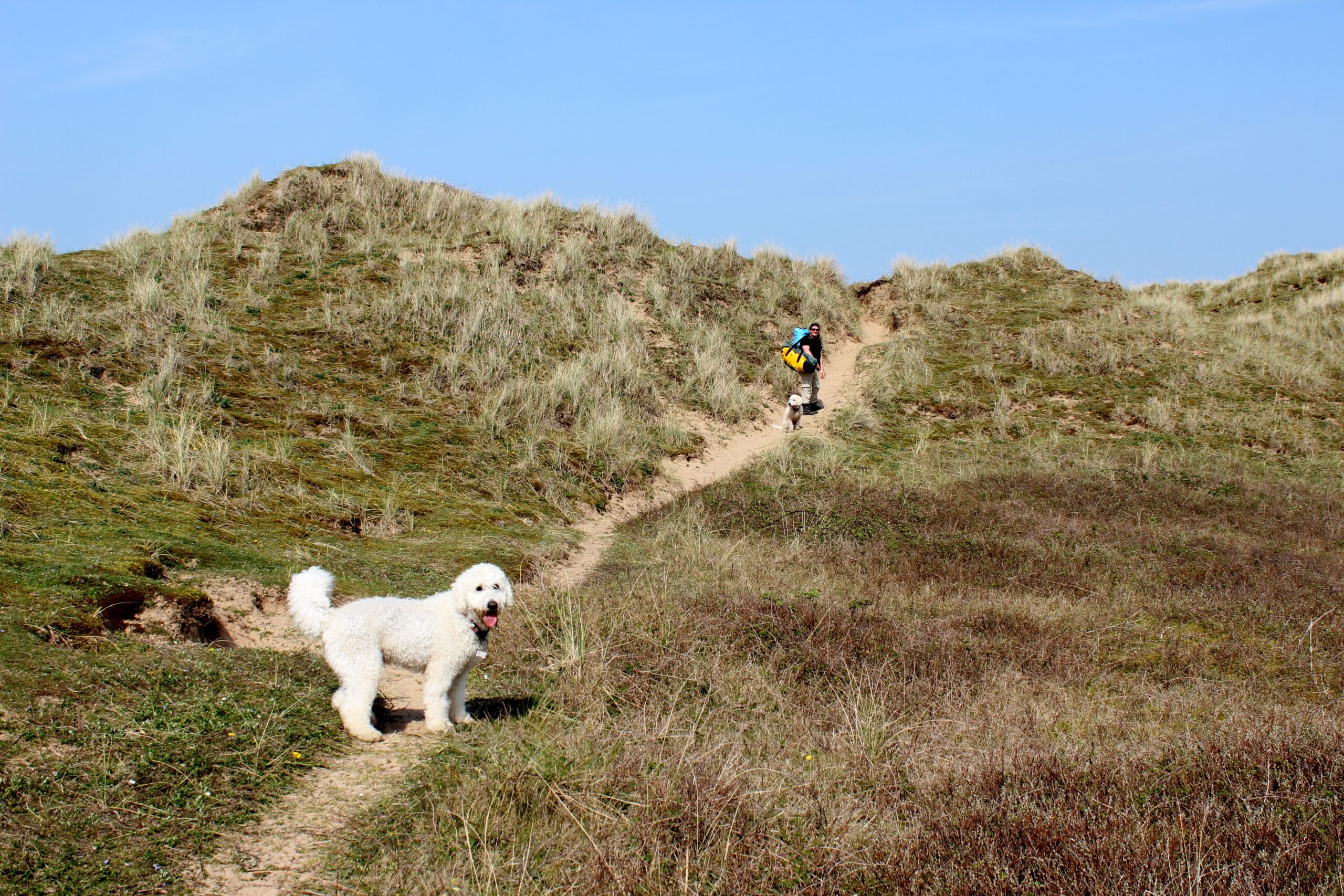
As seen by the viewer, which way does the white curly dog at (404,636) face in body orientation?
to the viewer's right

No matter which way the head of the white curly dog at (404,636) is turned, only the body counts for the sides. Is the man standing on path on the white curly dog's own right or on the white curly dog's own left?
on the white curly dog's own left

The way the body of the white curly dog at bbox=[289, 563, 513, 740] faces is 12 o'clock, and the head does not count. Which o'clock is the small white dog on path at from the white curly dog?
The small white dog on path is roughly at 10 o'clock from the white curly dog.
